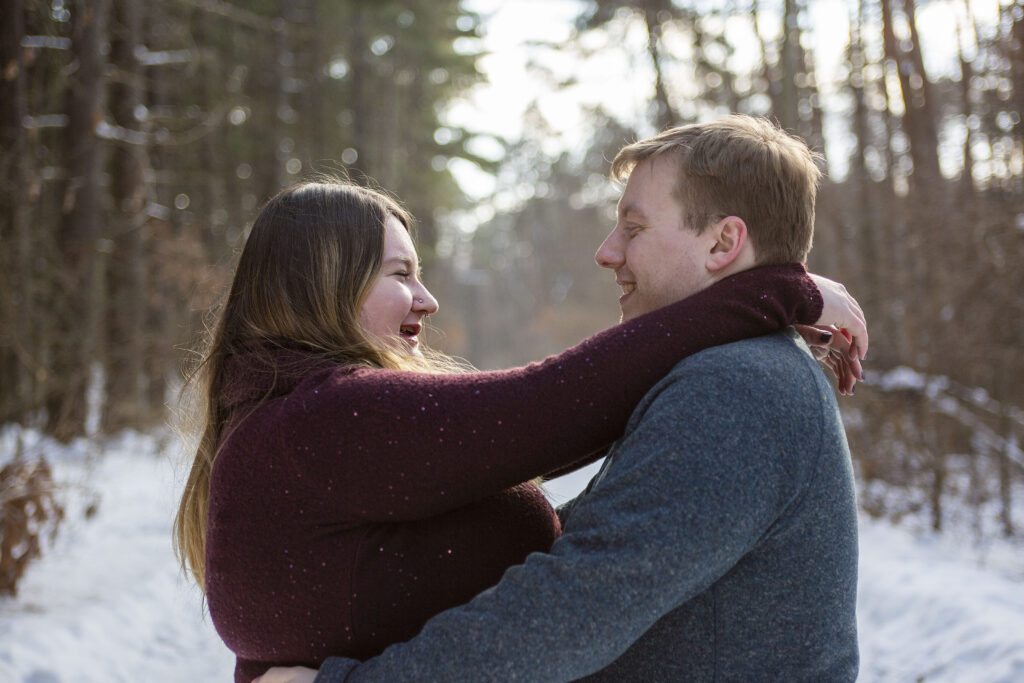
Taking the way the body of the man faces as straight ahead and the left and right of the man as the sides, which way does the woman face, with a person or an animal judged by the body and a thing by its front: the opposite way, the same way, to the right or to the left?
the opposite way

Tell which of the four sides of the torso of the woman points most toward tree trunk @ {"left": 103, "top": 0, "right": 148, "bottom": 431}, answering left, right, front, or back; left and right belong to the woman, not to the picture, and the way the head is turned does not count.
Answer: left

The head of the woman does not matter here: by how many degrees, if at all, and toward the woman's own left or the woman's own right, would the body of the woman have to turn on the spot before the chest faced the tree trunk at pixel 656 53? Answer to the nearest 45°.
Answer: approximately 90° to the woman's own left

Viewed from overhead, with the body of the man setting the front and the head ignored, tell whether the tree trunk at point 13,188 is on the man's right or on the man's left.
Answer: on the man's right

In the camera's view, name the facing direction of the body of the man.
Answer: to the viewer's left

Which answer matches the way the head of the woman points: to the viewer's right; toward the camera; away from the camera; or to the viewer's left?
to the viewer's right

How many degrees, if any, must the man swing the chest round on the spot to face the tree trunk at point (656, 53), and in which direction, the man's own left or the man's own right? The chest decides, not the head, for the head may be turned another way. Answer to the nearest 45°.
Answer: approximately 90° to the man's own right

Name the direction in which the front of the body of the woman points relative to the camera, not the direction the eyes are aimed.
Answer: to the viewer's right

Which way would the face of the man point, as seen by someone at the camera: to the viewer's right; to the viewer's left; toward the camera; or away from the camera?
to the viewer's left
